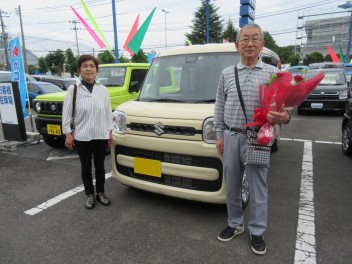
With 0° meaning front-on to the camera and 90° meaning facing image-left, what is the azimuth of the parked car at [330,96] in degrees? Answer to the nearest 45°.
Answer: approximately 0°

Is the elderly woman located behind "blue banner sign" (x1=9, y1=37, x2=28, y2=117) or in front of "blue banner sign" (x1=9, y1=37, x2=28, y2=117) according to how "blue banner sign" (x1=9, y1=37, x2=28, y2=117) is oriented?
in front

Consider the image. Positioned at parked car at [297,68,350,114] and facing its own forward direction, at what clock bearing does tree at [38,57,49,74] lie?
The tree is roughly at 4 o'clock from the parked car.

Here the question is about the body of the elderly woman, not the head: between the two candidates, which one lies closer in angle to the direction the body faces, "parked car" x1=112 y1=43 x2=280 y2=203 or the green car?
the parked car

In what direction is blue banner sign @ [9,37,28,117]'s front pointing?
toward the camera

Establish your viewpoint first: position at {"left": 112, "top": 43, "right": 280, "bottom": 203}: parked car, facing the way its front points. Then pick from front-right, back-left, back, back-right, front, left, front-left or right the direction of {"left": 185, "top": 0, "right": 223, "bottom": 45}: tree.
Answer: back-right

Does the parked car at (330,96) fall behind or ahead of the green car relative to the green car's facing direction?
behind

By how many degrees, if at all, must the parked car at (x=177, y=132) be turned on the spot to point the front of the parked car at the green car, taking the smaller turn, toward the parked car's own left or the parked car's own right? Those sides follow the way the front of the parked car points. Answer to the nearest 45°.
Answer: approximately 90° to the parked car's own right

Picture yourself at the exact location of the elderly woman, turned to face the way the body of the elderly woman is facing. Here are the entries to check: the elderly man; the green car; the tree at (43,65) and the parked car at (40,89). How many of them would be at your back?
3

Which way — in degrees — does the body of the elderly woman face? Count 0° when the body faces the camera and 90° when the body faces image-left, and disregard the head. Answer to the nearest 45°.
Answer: approximately 0°

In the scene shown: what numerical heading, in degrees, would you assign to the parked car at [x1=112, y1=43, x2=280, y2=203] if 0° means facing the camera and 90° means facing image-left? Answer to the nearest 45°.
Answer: approximately 45°

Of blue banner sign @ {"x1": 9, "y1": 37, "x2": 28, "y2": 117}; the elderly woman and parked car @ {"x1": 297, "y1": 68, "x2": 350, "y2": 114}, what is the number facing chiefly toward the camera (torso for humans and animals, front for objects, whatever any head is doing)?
3
